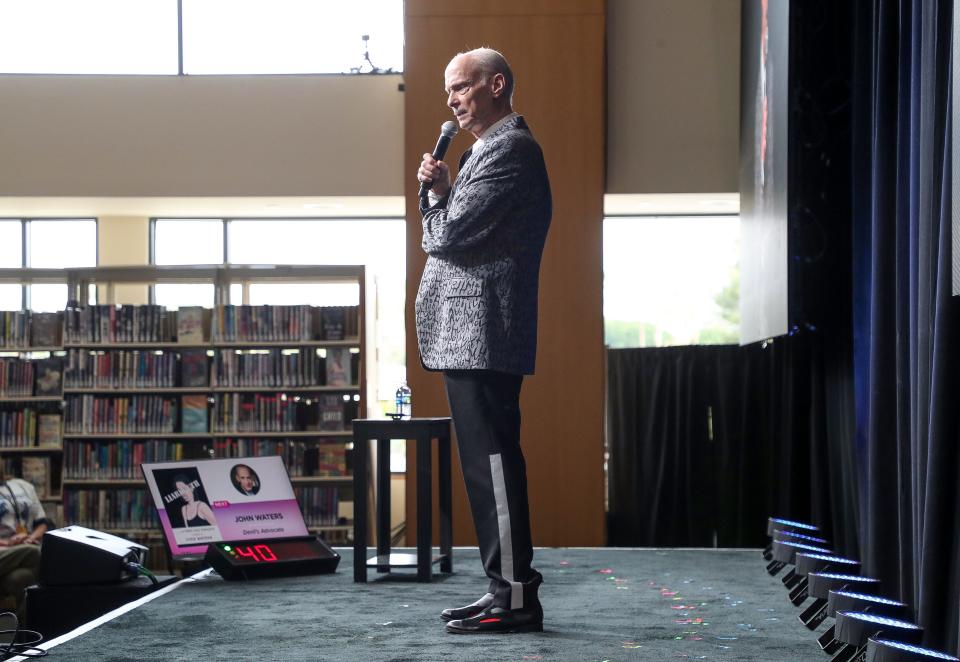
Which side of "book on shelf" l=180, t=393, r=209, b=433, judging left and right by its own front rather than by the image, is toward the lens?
front

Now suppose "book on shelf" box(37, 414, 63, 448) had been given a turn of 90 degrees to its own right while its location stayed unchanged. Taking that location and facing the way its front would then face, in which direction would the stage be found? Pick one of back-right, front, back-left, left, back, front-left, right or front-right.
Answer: left

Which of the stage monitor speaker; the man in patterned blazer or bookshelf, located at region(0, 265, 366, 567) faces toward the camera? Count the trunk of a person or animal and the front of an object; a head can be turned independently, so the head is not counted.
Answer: the bookshelf

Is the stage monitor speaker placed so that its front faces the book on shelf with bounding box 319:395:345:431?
no

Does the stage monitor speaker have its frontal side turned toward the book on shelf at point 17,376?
no

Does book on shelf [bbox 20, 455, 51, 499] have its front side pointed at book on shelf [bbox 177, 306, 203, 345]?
no

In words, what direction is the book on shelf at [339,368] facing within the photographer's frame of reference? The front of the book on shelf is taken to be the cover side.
facing the viewer

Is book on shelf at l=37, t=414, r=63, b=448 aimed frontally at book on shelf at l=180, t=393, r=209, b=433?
no

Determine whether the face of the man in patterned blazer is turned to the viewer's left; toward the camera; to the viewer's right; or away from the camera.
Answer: to the viewer's left

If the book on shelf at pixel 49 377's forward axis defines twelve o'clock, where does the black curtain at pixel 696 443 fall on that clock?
The black curtain is roughly at 10 o'clock from the book on shelf.

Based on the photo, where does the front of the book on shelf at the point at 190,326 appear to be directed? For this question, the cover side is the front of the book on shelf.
toward the camera

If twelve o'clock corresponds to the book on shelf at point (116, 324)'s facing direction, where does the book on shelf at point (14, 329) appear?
the book on shelf at point (14, 329) is roughly at 4 o'clock from the book on shelf at point (116, 324).

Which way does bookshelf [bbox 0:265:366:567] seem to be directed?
toward the camera

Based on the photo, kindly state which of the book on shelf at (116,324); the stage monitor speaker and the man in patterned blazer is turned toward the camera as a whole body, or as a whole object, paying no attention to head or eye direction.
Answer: the book on shelf
